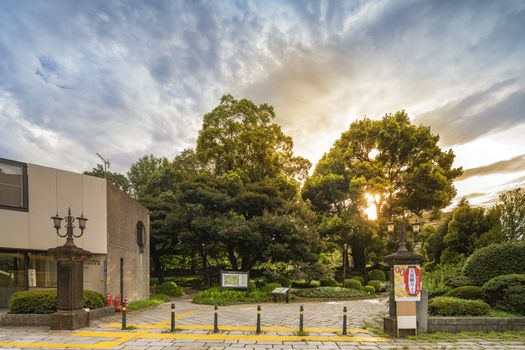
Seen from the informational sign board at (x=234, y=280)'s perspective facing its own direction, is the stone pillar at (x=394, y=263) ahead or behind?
ahead

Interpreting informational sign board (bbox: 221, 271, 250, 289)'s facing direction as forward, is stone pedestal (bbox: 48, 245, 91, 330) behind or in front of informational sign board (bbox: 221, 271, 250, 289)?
in front

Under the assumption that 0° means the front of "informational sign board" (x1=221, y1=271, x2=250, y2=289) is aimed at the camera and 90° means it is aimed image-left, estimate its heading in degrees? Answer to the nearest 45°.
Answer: approximately 0°

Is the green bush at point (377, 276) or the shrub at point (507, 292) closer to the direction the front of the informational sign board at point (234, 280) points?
the shrub

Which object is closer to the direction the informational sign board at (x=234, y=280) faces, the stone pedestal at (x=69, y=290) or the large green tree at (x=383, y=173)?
the stone pedestal

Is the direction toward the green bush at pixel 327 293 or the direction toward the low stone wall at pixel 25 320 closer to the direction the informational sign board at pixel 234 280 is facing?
the low stone wall

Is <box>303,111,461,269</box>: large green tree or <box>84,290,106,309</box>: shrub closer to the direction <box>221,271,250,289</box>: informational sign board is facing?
the shrub
